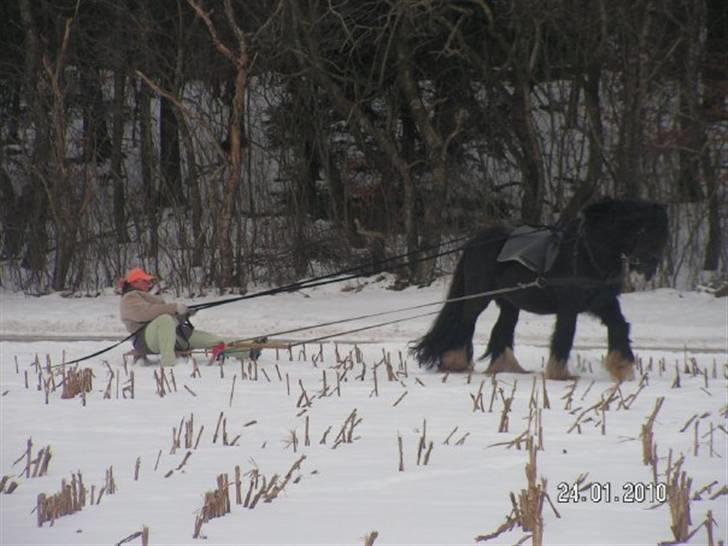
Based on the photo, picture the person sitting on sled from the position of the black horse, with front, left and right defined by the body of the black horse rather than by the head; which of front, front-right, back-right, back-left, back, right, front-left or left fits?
back

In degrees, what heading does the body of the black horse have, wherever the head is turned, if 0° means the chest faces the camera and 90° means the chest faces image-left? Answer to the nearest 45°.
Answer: approximately 270°
